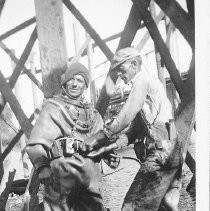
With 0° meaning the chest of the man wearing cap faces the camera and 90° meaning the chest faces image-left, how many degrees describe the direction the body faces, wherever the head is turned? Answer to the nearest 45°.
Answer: approximately 90°

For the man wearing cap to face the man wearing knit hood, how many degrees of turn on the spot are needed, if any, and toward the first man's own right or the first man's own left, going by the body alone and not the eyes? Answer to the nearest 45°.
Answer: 0° — they already face them
